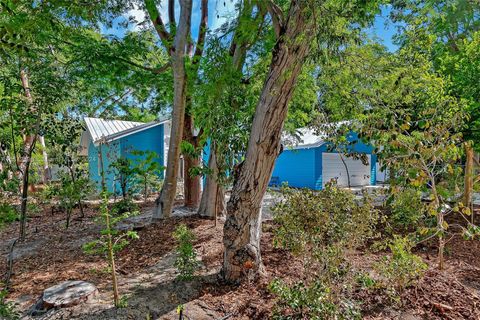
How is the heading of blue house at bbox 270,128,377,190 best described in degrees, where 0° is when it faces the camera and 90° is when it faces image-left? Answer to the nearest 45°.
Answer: approximately 315°

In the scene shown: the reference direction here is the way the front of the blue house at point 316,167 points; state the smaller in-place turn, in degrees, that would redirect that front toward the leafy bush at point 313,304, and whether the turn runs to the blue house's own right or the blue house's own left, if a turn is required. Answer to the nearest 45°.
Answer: approximately 45° to the blue house's own right

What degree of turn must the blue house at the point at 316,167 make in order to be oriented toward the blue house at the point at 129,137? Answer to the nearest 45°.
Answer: approximately 90° to its right

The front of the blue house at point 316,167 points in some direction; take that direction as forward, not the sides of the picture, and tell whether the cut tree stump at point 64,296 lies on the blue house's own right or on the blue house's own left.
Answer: on the blue house's own right

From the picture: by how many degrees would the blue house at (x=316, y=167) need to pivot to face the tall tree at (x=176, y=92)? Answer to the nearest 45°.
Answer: approximately 45° to its right

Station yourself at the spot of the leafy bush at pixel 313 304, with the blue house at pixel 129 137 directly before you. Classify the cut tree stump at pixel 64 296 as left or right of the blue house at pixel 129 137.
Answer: left

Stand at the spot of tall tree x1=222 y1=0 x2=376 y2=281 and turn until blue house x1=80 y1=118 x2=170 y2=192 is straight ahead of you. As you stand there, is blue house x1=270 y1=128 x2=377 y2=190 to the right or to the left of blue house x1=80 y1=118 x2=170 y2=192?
right
